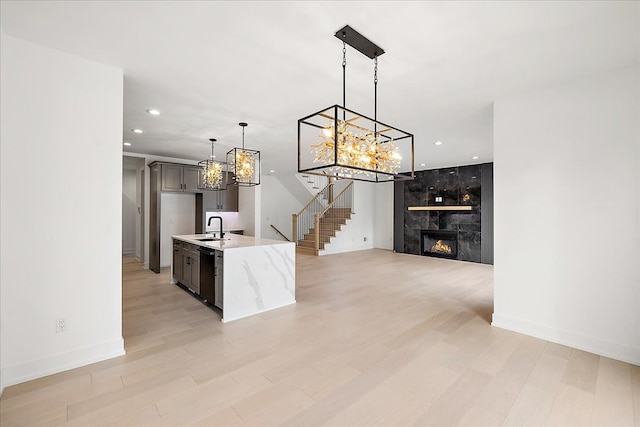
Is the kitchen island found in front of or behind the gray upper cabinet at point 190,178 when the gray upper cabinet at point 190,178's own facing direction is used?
in front

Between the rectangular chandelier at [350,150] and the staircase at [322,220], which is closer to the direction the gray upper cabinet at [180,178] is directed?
the rectangular chandelier

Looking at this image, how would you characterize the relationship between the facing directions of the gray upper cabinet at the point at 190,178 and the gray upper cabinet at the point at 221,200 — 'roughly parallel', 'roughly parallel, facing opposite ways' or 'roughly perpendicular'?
roughly parallel

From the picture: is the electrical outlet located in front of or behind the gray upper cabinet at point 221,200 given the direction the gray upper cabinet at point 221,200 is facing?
in front

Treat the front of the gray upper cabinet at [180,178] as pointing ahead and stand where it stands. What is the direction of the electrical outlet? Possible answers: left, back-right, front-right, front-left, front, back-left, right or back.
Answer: front

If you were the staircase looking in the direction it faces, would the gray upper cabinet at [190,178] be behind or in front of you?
in front

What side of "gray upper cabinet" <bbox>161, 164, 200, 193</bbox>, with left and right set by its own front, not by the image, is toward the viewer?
front

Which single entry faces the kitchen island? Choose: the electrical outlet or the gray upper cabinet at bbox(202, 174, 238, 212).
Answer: the gray upper cabinet

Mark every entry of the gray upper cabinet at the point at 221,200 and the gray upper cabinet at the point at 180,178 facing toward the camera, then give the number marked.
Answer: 2

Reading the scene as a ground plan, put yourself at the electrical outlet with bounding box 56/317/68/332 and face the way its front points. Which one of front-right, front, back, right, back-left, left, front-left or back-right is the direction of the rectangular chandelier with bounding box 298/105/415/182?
front-left

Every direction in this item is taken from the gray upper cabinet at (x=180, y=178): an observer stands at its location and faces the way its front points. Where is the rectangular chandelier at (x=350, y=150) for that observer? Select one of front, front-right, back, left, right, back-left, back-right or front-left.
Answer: front

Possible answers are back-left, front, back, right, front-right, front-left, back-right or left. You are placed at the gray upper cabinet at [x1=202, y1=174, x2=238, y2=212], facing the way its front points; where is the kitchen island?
front
